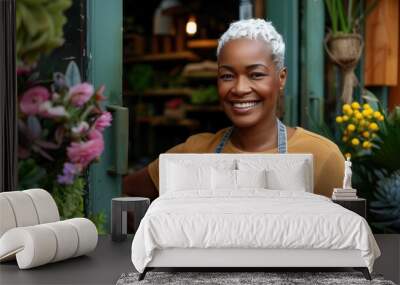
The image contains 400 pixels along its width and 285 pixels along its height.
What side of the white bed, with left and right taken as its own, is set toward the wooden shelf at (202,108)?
back

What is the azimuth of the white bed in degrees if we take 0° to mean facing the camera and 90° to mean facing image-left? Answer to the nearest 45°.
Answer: approximately 0°

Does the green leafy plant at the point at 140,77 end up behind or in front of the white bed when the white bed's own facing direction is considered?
behind

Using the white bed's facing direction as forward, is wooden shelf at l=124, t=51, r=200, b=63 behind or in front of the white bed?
behind

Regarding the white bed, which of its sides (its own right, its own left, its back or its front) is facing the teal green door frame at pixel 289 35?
back
